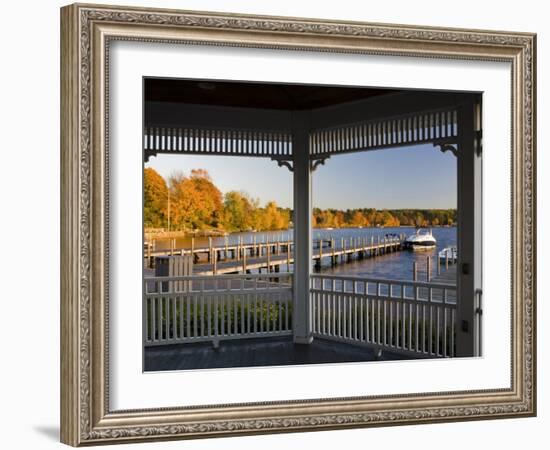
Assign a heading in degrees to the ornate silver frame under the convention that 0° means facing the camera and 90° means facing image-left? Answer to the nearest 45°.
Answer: approximately 315°
